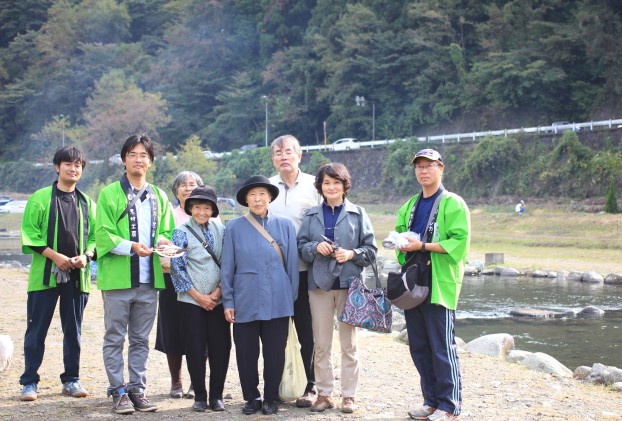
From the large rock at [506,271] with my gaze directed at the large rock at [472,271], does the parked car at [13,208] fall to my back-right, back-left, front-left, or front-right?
front-right

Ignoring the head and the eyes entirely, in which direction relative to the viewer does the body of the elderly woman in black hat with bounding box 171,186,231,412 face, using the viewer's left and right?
facing the viewer

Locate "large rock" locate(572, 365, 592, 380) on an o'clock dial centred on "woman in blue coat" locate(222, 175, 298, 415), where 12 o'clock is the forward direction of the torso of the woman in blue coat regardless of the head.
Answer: The large rock is roughly at 8 o'clock from the woman in blue coat.

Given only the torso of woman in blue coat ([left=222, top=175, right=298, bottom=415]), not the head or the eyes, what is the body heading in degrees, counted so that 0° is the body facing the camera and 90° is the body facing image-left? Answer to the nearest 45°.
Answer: approximately 0°

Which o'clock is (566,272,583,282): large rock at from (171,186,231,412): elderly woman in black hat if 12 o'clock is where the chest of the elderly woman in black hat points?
The large rock is roughly at 7 o'clock from the elderly woman in black hat.

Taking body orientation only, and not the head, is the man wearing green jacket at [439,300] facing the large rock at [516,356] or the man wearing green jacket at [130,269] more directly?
the man wearing green jacket

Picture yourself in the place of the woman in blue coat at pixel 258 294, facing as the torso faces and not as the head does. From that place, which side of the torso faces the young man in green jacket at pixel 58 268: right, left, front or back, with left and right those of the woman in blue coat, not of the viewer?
right

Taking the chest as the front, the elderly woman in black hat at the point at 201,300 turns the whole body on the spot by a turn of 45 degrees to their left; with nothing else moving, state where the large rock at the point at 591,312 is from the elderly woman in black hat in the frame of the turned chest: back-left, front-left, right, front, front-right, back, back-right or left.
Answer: left
